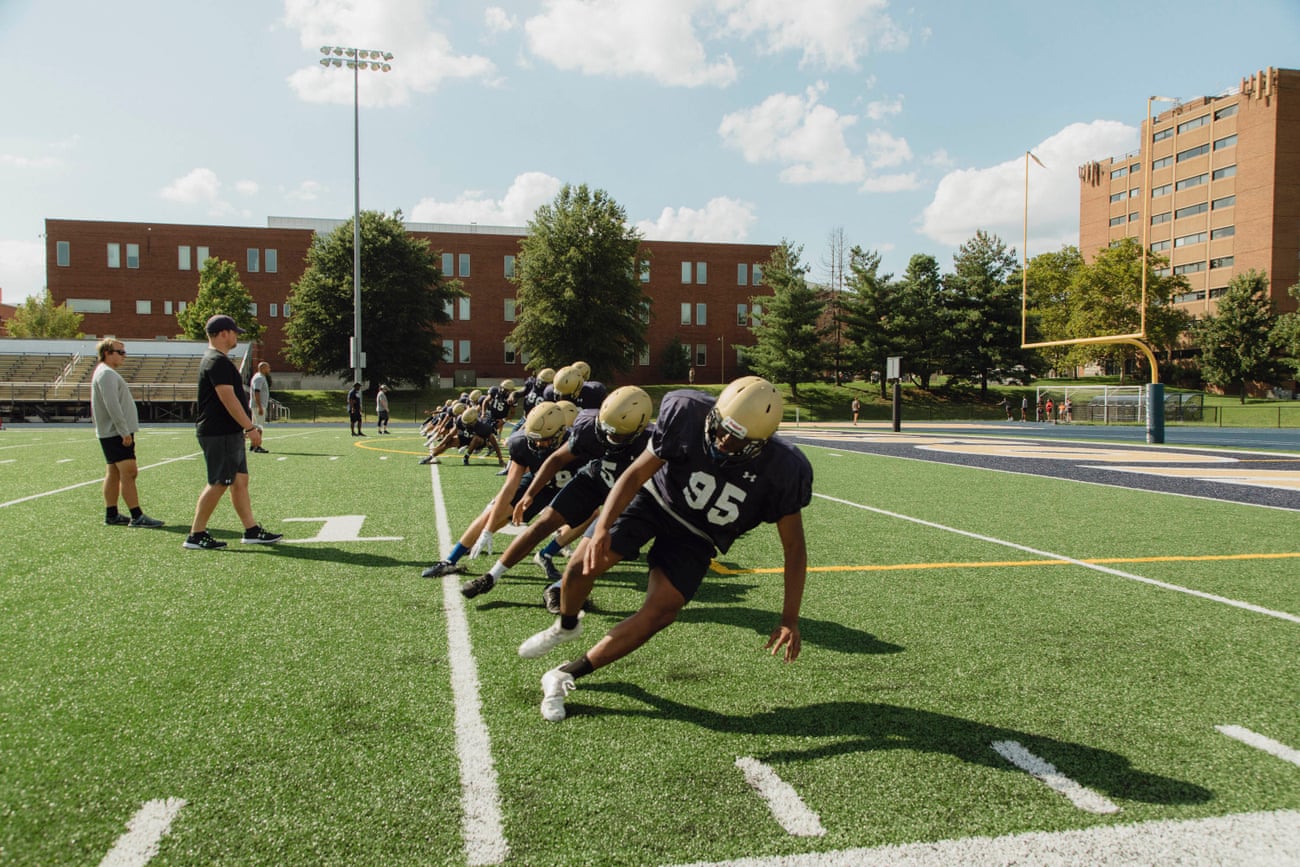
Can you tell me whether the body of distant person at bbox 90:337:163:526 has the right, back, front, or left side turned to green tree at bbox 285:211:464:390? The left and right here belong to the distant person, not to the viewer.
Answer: left

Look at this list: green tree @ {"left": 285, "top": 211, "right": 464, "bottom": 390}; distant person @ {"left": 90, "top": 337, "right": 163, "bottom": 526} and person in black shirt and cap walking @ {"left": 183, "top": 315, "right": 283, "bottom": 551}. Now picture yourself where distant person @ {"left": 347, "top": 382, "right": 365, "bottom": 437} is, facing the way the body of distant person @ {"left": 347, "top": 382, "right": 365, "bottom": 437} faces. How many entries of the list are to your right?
2

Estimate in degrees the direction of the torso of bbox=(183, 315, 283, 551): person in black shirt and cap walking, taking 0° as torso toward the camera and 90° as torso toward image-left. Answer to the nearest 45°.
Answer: approximately 270°

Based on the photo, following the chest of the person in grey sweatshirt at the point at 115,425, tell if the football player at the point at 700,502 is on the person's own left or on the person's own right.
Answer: on the person's own right

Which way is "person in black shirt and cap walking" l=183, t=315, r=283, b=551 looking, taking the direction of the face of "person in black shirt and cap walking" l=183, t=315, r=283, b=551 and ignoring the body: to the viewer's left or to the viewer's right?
to the viewer's right

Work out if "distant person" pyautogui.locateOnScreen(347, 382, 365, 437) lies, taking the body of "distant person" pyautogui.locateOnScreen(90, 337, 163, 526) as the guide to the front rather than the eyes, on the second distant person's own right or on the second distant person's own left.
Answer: on the second distant person's own left

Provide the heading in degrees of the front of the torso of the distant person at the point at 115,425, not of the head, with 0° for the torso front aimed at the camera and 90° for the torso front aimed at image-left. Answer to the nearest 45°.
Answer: approximately 270°
